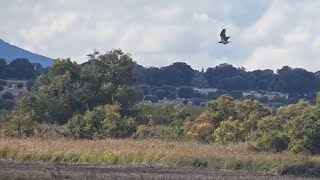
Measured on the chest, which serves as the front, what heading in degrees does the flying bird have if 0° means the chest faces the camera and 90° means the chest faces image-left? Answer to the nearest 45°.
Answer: approximately 90°
